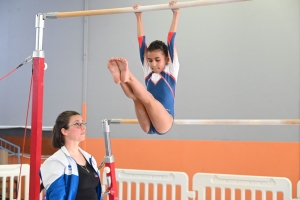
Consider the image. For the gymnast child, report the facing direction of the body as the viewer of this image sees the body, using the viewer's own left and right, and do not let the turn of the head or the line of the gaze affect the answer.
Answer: facing the viewer and to the left of the viewer

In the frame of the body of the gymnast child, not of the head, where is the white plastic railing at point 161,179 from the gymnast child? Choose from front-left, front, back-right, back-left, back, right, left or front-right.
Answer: back-right

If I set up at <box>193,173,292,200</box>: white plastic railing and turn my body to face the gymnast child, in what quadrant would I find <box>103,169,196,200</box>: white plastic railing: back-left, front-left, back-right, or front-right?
front-right

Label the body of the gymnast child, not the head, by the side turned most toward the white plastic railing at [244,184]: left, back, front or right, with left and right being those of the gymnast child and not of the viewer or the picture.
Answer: back

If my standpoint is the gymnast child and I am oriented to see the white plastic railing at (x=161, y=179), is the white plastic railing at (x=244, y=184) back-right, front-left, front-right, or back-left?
front-right

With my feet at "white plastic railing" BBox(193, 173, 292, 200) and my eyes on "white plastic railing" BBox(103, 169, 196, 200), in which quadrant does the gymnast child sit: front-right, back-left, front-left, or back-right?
front-left
